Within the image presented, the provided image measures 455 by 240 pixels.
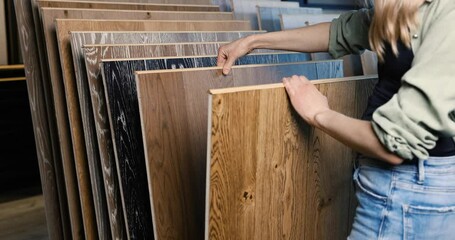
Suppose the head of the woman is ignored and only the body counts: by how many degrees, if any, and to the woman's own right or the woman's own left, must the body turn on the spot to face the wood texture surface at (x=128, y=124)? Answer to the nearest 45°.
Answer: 0° — they already face it

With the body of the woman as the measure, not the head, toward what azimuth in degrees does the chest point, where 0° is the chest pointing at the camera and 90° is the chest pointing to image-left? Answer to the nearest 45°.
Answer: approximately 90°

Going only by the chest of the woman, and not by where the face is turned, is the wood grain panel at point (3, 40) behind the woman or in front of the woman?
in front

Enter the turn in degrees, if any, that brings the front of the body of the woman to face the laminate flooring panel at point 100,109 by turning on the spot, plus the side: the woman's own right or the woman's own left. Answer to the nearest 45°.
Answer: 0° — they already face it

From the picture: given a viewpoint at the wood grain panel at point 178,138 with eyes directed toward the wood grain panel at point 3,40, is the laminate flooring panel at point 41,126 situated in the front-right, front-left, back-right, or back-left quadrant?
front-left

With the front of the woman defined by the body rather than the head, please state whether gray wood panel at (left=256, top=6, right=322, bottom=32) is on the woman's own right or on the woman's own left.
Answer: on the woman's own right

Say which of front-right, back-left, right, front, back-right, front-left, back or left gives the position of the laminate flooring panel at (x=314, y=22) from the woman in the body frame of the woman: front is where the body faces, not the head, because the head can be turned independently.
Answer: right
